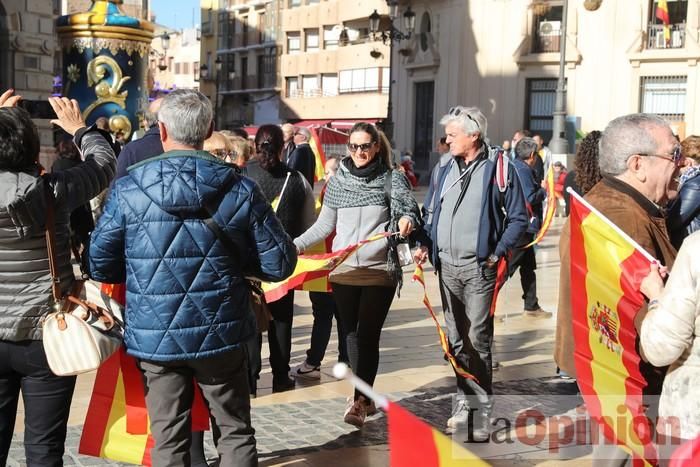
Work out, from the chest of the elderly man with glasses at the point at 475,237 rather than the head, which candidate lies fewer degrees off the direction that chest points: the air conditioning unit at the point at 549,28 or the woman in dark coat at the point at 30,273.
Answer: the woman in dark coat

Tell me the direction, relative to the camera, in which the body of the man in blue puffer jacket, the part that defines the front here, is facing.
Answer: away from the camera

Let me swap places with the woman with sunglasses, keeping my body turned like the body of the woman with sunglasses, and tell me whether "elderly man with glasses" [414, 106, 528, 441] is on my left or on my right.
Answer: on my left

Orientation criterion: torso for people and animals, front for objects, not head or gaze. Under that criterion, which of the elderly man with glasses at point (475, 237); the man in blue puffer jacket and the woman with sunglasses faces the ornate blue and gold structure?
the man in blue puffer jacket

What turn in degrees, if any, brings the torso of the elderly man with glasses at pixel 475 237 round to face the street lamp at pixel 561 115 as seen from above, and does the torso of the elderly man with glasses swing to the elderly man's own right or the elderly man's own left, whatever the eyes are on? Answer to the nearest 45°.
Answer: approximately 135° to the elderly man's own right

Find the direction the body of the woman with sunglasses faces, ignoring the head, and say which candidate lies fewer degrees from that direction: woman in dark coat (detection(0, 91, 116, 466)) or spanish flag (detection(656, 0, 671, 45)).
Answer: the woman in dark coat

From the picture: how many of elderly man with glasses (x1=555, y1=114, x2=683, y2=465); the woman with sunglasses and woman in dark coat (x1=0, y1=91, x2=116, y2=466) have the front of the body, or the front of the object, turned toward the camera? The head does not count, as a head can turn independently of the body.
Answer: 1

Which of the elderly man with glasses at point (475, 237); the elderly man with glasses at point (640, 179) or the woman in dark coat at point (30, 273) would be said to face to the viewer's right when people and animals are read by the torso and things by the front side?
the elderly man with glasses at point (640, 179)

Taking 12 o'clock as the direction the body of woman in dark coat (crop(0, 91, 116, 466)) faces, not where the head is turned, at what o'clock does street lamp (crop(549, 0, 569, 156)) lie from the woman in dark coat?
The street lamp is roughly at 1 o'clock from the woman in dark coat.

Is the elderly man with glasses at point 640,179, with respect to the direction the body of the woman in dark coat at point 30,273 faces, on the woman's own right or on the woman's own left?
on the woman's own right

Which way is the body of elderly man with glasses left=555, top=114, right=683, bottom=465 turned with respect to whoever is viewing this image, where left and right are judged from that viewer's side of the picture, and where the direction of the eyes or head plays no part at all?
facing to the right of the viewer

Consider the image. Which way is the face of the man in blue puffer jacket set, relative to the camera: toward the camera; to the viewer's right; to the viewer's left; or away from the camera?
away from the camera

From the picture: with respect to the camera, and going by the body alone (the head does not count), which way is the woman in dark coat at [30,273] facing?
away from the camera

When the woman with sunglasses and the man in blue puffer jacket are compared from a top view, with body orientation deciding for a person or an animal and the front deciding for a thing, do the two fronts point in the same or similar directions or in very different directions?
very different directions
